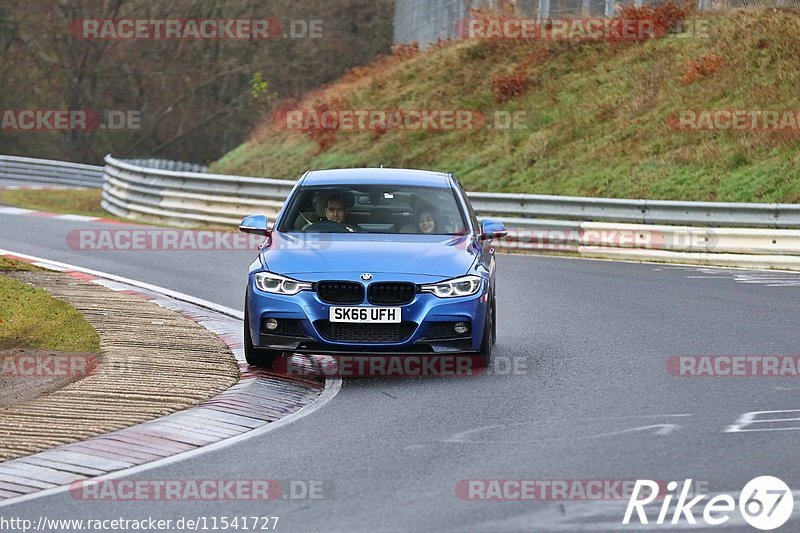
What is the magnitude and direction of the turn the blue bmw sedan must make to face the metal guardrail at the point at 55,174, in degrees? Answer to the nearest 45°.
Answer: approximately 180°

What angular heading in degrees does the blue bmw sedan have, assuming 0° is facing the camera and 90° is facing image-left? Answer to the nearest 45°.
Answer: approximately 0°

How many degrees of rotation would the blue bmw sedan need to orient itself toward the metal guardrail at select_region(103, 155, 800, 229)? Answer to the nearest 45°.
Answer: approximately 180°

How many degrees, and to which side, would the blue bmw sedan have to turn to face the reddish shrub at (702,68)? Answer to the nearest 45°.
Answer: approximately 180°
